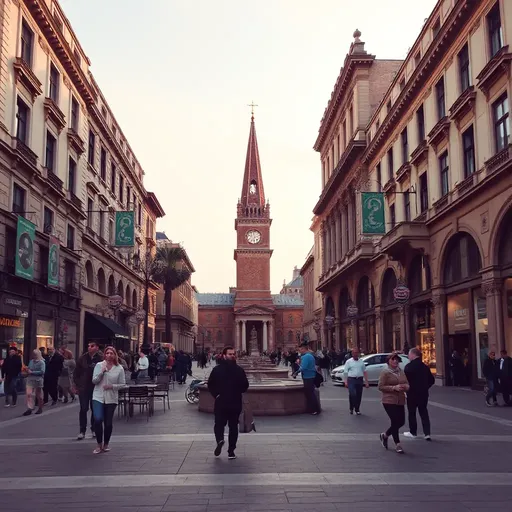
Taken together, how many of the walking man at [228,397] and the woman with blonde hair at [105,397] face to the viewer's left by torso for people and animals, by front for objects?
0

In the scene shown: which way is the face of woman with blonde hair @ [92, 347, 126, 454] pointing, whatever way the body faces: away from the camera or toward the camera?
toward the camera

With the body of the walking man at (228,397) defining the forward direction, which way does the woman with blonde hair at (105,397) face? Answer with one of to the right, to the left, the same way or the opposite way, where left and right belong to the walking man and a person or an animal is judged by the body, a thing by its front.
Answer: the same way

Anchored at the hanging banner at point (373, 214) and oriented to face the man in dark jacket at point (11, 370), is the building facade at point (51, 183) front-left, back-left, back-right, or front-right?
front-right

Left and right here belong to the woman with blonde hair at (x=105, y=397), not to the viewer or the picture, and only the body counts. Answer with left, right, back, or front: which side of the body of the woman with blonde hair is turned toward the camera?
front

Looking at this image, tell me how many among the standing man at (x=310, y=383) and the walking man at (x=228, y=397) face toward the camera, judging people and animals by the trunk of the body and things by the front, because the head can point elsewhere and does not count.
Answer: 1

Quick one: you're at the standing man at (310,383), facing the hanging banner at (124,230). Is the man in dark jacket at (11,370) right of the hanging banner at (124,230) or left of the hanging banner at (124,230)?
left

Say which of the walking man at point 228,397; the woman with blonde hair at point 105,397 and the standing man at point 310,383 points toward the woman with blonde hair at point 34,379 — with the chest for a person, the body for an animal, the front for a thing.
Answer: the standing man at point 310,383

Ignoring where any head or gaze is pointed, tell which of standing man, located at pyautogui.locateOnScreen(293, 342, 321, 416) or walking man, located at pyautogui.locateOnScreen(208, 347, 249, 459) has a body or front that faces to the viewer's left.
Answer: standing man, located at pyautogui.locateOnScreen(293, 342, 321, 416)

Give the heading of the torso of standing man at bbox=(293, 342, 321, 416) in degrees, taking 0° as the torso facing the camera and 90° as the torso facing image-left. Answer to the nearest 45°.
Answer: approximately 90°

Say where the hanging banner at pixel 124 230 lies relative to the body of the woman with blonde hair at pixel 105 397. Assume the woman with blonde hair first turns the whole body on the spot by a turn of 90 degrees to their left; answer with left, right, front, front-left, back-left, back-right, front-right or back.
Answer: left

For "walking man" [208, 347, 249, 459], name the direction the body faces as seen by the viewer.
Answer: toward the camera
